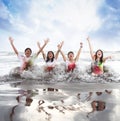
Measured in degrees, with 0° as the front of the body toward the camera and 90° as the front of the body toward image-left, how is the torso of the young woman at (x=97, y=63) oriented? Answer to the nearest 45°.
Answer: approximately 0°

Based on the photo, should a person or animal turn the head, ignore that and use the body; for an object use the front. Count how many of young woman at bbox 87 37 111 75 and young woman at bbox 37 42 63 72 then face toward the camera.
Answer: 2

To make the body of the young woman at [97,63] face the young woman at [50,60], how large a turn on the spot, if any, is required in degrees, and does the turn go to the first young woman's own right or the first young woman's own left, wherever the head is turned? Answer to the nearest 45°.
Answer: approximately 90° to the first young woman's own right

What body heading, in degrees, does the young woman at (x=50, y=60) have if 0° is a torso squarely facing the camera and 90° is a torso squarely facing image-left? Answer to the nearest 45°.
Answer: approximately 0°

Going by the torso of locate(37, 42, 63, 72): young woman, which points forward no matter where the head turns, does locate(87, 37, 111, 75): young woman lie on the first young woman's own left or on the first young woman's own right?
on the first young woman's own left
